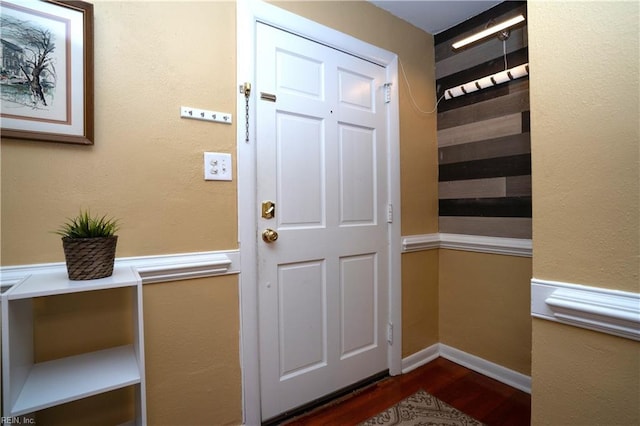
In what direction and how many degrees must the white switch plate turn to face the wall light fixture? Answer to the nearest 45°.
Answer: approximately 90° to its left

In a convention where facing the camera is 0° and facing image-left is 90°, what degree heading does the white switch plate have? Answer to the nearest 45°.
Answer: approximately 0°

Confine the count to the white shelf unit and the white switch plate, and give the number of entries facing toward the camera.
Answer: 2

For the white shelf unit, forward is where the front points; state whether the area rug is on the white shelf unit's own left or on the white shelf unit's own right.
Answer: on the white shelf unit's own left

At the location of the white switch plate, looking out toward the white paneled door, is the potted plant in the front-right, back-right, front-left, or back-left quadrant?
back-right
